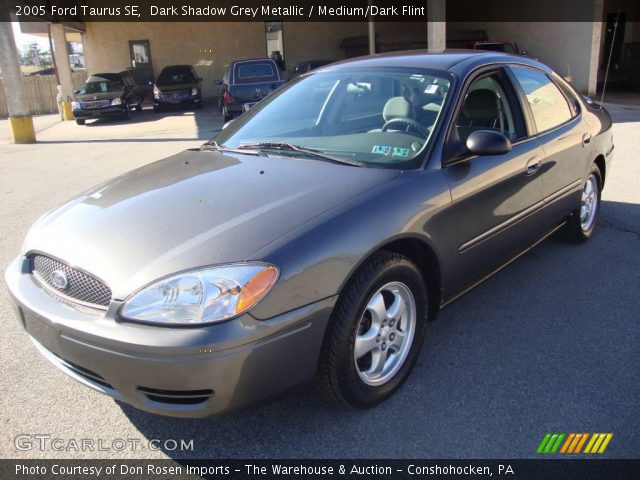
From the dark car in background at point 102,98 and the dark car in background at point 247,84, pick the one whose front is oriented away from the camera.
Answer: the dark car in background at point 247,84

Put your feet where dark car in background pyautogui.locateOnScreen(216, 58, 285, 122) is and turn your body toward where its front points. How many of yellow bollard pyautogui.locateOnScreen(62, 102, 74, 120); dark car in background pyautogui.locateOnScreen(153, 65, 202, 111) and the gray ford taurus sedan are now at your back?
1

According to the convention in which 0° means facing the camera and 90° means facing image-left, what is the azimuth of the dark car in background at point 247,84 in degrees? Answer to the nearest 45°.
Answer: approximately 180°

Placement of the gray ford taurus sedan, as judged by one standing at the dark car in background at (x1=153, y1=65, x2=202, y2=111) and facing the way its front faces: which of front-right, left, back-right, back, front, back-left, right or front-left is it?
front

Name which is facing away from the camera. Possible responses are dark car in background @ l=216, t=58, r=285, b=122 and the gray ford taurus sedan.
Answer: the dark car in background

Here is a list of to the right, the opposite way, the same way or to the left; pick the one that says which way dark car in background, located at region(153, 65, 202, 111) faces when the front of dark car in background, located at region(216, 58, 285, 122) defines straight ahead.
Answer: the opposite way

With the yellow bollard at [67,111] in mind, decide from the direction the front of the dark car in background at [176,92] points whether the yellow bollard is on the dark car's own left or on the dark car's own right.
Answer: on the dark car's own right

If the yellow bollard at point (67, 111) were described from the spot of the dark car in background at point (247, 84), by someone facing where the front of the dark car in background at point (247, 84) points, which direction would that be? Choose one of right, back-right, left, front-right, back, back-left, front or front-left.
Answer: front-left

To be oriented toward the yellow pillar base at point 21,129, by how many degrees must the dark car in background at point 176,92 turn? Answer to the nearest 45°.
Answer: approximately 45° to its right

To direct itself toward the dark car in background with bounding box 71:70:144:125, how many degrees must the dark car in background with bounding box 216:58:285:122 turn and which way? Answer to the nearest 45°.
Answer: approximately 45° to its left

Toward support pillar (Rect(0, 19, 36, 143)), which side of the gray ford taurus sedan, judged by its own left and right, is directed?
right

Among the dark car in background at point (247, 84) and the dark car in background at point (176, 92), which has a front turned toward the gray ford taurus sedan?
the dark car in background at point (176, 92)

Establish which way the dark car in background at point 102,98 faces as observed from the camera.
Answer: facing the viewer and to the left of the viewer

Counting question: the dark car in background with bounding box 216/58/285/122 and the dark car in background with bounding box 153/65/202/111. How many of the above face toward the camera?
1

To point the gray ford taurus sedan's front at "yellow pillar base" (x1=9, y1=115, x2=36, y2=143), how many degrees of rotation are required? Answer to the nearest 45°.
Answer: approximately 90° to its right

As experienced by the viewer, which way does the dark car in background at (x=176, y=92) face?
facing the viewer

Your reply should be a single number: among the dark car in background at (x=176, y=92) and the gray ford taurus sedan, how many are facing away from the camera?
0

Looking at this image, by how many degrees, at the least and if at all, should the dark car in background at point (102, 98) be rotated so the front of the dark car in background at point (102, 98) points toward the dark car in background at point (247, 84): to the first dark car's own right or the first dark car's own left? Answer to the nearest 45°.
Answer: approximately 90° to the first dark car's own left
